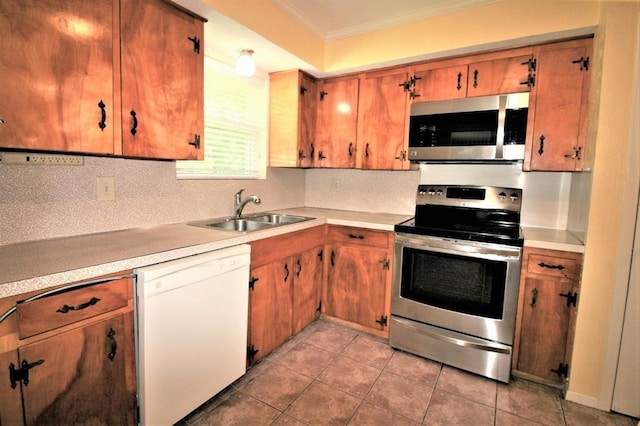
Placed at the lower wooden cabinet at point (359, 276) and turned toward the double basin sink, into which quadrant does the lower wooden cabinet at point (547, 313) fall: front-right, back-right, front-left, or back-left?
back-left

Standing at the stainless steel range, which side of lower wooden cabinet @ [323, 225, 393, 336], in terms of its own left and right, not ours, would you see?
left

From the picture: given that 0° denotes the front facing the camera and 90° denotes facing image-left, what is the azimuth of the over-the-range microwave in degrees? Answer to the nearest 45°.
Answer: approximately 0°

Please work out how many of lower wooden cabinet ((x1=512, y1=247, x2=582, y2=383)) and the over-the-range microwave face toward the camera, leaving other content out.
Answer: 2

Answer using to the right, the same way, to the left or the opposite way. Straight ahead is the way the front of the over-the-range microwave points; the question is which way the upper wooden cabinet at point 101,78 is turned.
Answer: to the left

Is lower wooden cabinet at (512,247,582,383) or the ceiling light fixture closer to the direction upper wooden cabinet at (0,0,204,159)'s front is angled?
the lower wooden cabinet

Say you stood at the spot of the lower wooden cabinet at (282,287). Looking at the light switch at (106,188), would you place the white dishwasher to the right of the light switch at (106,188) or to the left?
left
